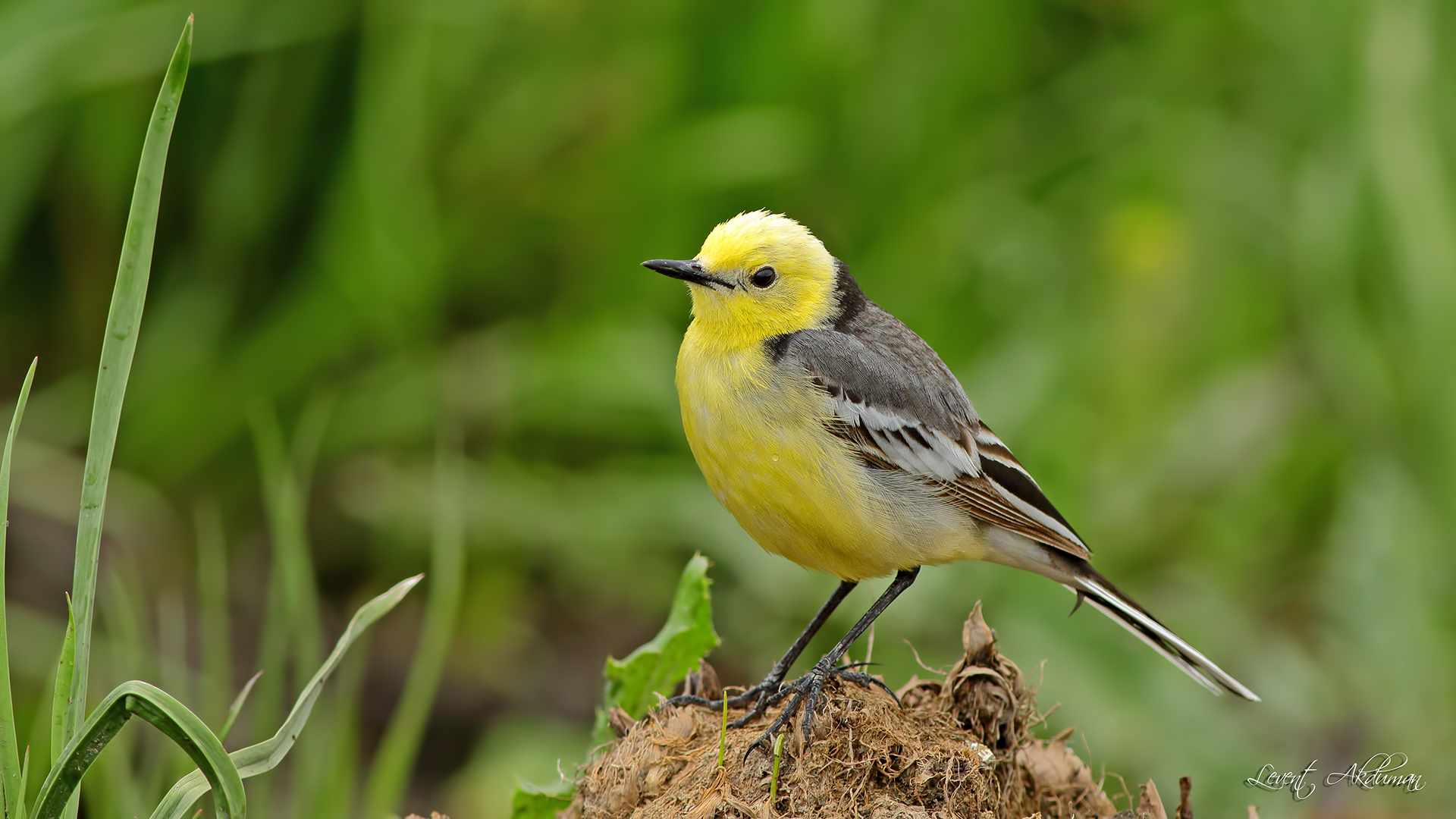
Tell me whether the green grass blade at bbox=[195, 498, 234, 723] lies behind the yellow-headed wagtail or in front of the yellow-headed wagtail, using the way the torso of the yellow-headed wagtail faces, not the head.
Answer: in front

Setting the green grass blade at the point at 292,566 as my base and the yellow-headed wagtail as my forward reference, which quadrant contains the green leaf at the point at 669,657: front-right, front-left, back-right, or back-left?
front-right

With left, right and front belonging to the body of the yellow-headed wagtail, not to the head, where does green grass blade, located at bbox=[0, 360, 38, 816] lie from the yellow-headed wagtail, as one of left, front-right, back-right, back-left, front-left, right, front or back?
front-left

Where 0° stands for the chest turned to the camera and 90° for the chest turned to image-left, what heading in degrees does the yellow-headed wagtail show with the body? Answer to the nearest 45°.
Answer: approximately 90°

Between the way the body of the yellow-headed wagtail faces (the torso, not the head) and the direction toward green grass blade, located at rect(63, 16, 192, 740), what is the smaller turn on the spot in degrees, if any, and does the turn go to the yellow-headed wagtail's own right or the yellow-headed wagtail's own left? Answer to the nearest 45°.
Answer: approximately 45° to the yellow-headed wagtail's own left
